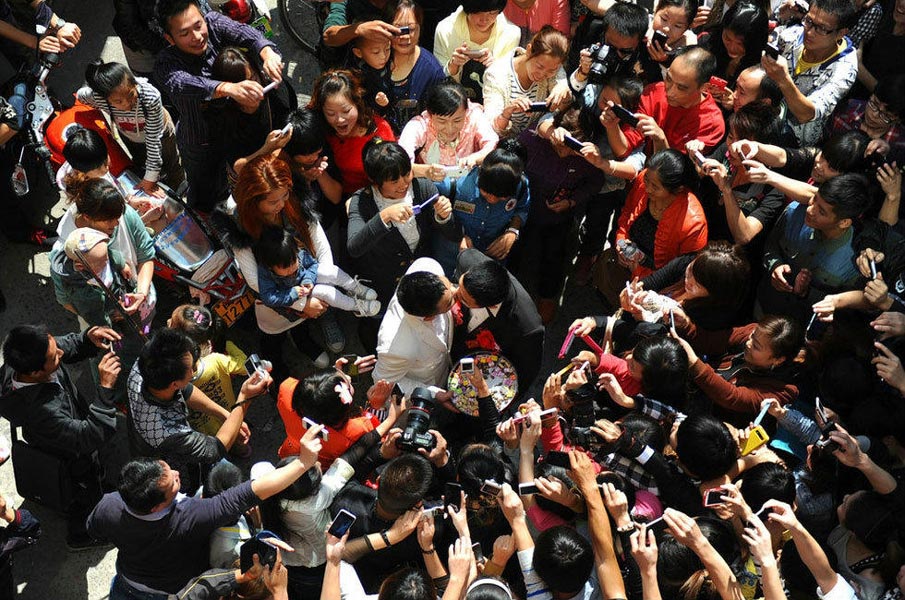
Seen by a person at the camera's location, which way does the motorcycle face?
facing away from the viewer and to the left of the viewer

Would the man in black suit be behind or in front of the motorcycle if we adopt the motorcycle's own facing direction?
behind

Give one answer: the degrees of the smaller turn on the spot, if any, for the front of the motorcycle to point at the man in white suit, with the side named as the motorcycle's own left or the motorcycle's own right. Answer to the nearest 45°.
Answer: approximately 180°
